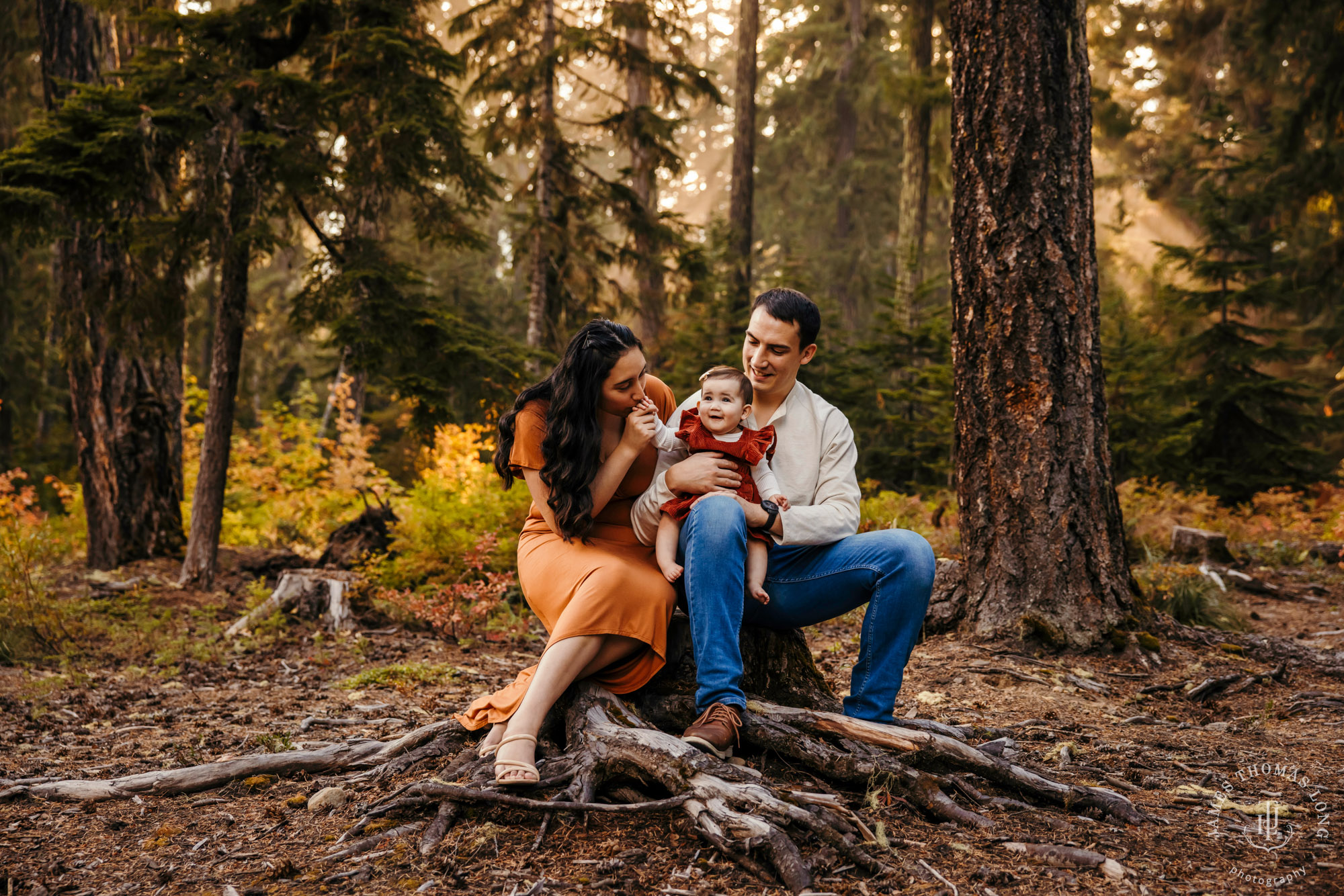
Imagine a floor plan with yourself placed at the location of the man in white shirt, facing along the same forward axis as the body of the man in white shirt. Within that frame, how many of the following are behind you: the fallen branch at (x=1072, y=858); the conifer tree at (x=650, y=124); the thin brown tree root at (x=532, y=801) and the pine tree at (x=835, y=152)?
2

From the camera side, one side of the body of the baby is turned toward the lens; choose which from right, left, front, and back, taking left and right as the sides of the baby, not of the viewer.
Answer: front

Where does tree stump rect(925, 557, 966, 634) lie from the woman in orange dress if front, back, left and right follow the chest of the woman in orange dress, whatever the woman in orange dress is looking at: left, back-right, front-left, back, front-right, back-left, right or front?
left

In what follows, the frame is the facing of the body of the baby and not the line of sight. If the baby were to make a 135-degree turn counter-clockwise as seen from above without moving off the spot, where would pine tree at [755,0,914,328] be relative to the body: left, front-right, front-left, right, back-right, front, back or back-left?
front-left

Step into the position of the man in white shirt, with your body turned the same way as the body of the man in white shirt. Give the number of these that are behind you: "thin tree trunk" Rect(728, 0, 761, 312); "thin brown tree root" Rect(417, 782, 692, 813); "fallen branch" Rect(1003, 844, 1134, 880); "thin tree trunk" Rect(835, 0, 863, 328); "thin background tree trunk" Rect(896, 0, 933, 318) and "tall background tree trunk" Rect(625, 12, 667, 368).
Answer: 4

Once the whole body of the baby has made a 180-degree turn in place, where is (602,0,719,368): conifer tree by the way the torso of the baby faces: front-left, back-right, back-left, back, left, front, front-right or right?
front

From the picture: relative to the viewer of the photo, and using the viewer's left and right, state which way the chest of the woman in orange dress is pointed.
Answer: facing the viewer and to the right of the viewer

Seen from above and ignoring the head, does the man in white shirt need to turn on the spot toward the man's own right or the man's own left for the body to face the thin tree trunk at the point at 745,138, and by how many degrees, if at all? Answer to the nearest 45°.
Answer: approximately 180°

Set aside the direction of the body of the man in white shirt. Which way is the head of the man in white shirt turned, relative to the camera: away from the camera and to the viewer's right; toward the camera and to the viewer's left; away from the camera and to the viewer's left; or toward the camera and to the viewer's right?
toward the camera and to the viewer's left

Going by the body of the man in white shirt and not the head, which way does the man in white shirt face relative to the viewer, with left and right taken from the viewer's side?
facing the viewer

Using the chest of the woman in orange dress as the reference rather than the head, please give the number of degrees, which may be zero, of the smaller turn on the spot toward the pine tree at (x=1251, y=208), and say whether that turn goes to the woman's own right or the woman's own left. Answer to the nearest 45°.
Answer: approximately 90° to the woman's own left

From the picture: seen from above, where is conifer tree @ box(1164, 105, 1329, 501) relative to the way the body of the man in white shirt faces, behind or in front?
behind

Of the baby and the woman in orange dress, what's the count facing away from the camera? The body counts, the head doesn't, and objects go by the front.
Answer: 0
